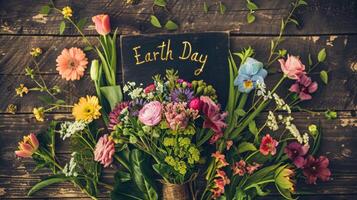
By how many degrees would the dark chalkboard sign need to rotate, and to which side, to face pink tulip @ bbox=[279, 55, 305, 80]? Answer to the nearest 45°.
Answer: approximately 90° to its left

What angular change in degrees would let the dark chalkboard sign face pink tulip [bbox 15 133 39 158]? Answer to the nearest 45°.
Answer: approximately 90° to its right

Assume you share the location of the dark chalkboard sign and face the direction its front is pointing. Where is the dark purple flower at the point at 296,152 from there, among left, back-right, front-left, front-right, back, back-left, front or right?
left

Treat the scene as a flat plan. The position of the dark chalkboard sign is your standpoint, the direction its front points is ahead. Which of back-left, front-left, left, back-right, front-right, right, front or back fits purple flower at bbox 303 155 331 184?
left

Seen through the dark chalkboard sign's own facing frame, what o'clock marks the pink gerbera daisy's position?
The pink gerbera daisy is roughly at 3 o'clock from the dark chalkboard sign.

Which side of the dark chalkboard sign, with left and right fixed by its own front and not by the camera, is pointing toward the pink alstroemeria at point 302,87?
left

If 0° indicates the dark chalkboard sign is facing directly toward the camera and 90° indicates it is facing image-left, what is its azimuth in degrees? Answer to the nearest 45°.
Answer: approximately 0°
